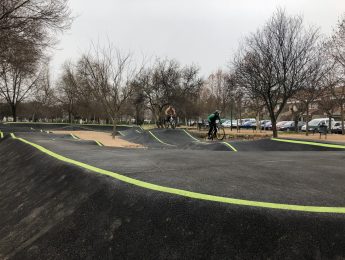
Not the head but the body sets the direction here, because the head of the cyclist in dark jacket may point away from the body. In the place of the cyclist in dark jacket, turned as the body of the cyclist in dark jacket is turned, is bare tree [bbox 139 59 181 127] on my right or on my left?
on my left

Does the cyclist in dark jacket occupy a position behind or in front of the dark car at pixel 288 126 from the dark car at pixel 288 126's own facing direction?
in front

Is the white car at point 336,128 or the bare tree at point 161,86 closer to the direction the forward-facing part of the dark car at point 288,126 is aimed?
the bare tree

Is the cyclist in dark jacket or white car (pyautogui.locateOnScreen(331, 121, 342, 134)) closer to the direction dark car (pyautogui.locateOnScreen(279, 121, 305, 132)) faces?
the cyclist in dark jacket

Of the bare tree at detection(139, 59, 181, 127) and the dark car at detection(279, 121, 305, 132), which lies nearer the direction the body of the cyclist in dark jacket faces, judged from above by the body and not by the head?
the dark car

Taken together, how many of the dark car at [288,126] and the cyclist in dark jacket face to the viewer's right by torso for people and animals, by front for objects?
1

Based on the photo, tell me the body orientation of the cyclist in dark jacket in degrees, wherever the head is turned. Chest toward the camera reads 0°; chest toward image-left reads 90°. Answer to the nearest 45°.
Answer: approximately 270°

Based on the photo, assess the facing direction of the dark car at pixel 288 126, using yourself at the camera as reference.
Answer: facing the viewer and to the left of the viewer

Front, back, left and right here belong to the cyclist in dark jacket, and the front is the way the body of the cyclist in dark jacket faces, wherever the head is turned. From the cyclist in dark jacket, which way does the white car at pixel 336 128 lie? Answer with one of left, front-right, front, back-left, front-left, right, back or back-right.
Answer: front-left

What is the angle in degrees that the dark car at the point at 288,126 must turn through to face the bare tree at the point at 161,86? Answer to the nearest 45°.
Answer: approximately 45° to its right
